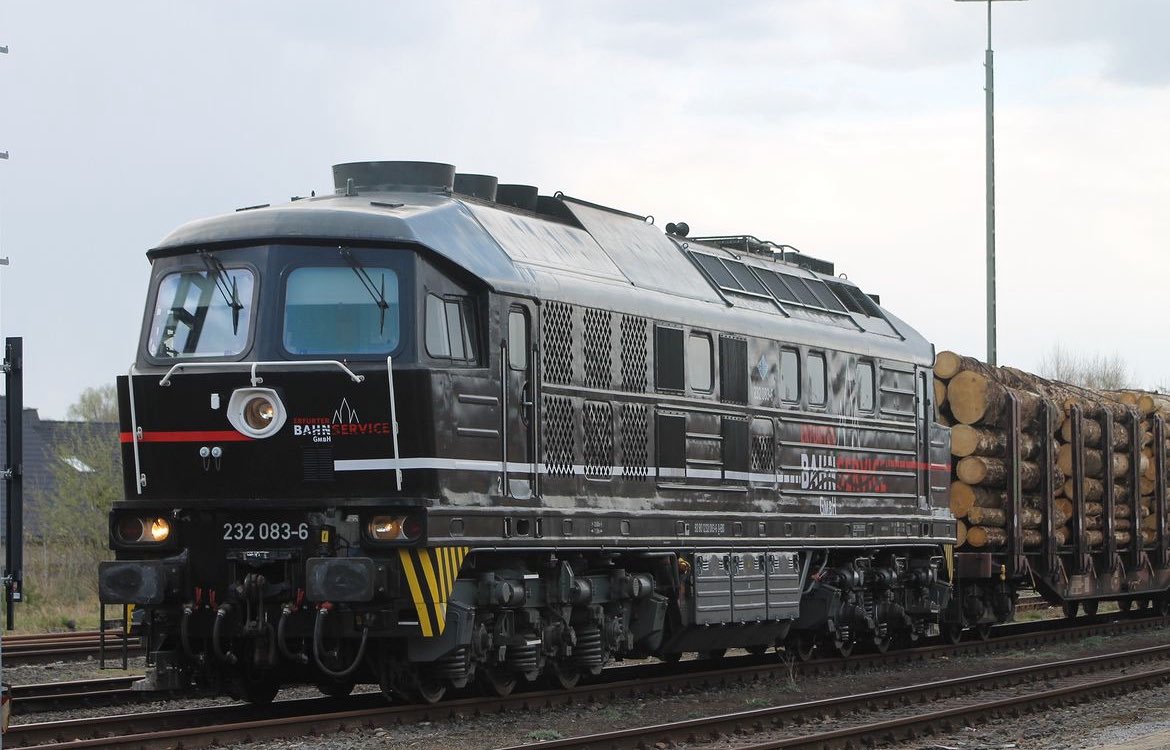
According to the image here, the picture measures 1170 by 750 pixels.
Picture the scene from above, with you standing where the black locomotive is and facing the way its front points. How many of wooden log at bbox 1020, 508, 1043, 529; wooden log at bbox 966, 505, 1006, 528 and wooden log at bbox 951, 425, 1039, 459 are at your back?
3

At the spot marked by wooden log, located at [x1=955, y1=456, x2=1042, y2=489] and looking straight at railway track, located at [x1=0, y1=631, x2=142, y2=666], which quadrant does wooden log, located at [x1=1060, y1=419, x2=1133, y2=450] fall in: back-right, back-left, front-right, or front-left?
back-right

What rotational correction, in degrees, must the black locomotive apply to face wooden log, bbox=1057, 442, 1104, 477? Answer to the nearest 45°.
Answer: approximately 180°

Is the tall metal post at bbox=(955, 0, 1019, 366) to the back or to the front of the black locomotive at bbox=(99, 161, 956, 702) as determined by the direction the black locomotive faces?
to the back

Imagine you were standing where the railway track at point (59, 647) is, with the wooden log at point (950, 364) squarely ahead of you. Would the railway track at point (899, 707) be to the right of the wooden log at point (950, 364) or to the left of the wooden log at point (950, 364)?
right

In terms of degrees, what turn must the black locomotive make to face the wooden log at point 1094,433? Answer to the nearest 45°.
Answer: approximately 180°

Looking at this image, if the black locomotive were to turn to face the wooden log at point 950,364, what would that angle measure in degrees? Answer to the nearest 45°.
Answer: approximately 180°

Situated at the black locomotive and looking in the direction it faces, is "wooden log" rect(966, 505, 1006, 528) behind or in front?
behind

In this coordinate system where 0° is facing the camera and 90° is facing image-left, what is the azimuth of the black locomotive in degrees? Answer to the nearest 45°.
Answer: approximately 45°

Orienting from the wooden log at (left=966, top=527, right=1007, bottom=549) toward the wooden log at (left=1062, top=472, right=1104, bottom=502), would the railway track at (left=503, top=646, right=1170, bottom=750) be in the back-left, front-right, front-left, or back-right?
back-right

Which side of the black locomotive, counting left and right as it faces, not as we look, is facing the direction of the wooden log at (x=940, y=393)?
back

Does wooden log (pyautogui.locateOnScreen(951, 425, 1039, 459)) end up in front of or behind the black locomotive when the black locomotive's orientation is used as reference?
behind

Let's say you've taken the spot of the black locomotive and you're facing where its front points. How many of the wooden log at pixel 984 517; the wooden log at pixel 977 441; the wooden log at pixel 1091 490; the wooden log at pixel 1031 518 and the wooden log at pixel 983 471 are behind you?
5

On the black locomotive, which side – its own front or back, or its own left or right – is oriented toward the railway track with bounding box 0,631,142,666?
right

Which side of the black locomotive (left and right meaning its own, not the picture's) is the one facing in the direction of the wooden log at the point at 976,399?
back
